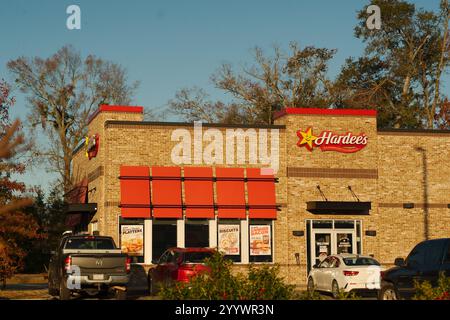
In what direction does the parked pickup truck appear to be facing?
away from the camera

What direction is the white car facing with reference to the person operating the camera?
facing away from the viewer and to the left of the viewer

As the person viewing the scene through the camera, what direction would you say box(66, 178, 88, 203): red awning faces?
facing to the left of the viewer

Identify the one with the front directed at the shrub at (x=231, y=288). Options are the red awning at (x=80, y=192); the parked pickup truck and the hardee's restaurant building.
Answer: the hardee's restaurant building

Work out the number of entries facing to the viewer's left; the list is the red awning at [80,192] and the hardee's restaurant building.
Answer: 1

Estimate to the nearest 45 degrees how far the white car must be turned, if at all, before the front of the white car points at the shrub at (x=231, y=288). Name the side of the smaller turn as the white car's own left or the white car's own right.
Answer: approximately 135° to the white car's own left

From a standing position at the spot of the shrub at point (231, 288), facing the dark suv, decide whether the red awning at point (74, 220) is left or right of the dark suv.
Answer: left

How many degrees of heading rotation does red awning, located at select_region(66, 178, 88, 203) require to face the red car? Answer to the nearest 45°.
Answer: approximately 90° to its left

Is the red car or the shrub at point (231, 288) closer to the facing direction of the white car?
the red car

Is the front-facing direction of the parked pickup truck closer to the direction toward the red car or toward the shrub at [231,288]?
the red car

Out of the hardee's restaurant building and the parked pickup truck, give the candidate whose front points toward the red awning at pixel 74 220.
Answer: the parked pickup truck
